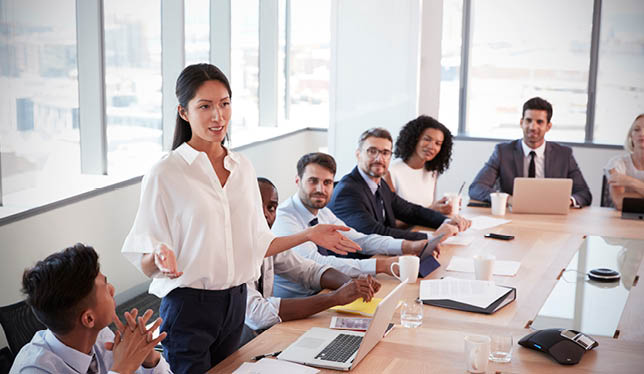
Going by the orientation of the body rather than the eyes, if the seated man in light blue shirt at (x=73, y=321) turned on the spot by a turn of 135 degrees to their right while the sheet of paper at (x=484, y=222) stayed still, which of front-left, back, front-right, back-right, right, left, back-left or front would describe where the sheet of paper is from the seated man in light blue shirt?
back

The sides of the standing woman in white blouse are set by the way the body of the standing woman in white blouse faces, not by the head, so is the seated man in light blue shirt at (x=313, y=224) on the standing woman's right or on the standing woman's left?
on the standing woman's left

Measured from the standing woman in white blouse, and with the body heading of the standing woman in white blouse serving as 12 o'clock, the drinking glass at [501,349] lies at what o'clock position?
The drinking glass is roughly at 11 o'clock from the standing woman in white blouse.

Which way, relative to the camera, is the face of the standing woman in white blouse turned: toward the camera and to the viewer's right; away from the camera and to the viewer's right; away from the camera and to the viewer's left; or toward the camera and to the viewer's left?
toward the camera and to the viewer's right

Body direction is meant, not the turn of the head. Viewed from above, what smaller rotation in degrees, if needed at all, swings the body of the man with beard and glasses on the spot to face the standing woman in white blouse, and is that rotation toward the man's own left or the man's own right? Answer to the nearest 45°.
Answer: approximately 45° to the man's own right

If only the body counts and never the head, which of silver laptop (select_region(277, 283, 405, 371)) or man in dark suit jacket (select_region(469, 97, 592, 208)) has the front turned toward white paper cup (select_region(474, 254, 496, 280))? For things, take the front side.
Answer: the man in dark suit jacket

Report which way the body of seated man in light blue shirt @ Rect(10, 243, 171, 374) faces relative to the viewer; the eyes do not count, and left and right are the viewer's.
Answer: facing to the right of the viewer

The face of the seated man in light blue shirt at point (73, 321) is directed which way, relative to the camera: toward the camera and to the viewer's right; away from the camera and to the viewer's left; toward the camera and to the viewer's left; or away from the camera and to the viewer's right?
away from the camera and to the viewer's right

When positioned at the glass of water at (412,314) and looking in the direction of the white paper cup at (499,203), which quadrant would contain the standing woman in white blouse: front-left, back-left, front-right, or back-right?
back-left

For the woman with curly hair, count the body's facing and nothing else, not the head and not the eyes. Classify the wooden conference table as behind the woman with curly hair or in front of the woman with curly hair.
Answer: in front
